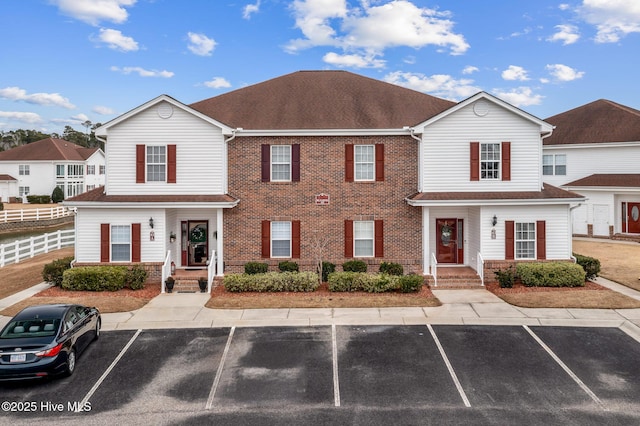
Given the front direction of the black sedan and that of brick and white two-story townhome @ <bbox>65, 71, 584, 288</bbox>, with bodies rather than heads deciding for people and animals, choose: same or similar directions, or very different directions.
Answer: very different directions

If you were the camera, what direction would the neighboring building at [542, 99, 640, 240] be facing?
facing the viewer

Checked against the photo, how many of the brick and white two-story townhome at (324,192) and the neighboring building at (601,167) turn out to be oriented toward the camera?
2

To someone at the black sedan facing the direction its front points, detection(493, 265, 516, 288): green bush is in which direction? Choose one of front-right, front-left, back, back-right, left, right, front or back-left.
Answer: front-right

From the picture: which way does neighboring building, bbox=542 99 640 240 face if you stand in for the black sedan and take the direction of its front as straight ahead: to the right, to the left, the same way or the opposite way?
the opposite way

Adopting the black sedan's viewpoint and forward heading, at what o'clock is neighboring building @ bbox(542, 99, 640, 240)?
The neighboring building is roughly at 1 o'clock from the black sedan.

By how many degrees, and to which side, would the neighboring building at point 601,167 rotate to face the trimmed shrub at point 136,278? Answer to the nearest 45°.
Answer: approximately 45° to its right

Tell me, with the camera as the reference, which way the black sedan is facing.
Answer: facing away from the viewer and to the right of the viewer

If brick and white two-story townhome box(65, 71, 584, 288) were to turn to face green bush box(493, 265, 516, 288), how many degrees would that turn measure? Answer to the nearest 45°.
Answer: approximately 90° to its left

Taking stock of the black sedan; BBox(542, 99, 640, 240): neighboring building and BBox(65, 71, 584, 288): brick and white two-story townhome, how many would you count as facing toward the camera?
2

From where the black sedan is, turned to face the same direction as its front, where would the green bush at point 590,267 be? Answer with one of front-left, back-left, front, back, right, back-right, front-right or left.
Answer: front-right

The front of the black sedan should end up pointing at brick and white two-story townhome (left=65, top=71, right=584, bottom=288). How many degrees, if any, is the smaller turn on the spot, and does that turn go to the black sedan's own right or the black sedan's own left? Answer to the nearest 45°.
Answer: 0° — it already faces it

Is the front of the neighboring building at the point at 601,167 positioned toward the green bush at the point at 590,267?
yes

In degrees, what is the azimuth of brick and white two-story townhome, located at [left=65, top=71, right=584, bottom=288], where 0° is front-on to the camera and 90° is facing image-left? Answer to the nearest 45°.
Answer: approximately 0°

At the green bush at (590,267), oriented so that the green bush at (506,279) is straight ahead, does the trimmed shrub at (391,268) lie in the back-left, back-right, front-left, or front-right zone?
front-right

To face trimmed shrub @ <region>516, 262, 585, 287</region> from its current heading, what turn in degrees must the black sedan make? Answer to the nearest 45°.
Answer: approximately 45° to its right
